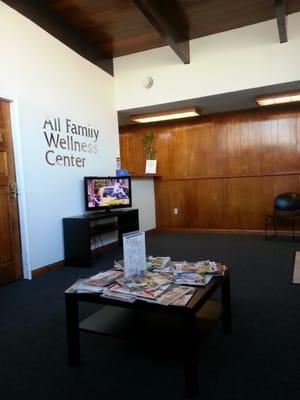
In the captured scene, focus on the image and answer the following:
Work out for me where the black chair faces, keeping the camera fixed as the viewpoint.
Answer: facing the viewer and to the left of the viewer

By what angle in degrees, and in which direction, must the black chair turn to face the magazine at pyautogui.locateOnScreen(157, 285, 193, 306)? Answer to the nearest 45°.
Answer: approximately 45° to its left

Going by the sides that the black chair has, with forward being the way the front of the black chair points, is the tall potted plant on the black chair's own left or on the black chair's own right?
on the black chair's own right

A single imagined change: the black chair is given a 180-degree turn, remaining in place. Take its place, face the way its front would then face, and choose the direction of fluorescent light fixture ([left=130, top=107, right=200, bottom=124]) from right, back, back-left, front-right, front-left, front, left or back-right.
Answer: back-left

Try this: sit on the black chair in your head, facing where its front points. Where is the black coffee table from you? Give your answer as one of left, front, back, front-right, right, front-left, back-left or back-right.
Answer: front-left

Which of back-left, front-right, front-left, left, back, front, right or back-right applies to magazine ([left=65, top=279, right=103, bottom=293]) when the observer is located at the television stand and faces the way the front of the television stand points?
front-right

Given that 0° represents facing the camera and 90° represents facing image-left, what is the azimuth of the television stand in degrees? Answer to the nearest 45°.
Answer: approximately 315°

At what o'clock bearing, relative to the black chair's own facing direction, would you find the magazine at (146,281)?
The magazine is roughly at 11 o'clock from the black chair.

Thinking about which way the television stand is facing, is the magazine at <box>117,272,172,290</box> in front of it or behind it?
in front

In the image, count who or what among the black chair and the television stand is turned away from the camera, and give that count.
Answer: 0

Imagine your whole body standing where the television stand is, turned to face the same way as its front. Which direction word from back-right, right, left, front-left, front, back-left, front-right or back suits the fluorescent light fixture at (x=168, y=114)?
left
